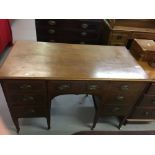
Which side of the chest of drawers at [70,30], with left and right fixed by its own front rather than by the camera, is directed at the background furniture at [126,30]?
left

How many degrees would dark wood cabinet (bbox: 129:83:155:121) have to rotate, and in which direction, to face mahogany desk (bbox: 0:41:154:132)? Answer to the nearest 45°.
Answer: approximately 45° to its right

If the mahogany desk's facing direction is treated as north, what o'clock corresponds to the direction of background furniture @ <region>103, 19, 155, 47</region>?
The background furniture is roughly at 7 o'clock from the mahogany desk.

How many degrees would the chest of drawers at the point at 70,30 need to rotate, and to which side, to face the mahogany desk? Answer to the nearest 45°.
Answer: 0° — it already faces it

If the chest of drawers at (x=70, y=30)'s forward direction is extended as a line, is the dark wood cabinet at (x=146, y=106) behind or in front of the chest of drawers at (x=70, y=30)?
in front

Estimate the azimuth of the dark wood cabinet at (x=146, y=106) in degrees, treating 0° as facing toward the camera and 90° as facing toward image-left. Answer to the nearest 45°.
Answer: approximately 0°

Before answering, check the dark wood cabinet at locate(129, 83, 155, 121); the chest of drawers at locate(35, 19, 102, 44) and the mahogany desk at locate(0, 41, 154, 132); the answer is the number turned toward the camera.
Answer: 3

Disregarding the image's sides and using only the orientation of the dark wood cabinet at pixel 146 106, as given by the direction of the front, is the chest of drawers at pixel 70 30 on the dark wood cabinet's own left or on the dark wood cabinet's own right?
on the dark wood cabinet's own right

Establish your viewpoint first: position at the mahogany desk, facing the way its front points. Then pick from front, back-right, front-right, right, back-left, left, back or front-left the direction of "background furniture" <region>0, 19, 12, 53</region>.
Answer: back-right

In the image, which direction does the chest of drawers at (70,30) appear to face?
toward the camera

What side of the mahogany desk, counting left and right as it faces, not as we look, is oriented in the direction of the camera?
front
